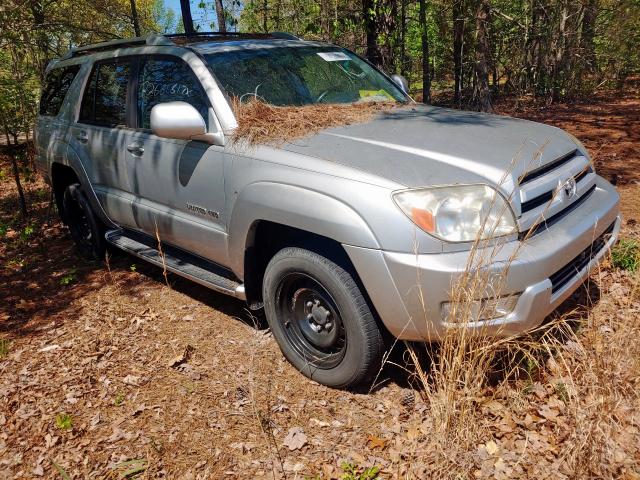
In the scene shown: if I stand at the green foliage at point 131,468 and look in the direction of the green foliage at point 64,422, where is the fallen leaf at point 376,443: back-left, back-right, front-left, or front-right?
back-right

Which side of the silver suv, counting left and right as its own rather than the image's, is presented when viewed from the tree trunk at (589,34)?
left

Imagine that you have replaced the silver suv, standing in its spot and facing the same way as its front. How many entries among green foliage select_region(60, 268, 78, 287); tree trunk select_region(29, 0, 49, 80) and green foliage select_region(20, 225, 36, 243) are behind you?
3

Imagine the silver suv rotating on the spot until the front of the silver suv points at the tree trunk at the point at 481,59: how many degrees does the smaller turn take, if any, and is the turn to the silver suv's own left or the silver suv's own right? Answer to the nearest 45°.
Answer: approximately 135° to the silver suv's own left

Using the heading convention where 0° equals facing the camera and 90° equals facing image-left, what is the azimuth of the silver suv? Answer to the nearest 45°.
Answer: approximately 315°

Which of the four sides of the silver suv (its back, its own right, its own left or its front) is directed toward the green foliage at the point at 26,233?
back

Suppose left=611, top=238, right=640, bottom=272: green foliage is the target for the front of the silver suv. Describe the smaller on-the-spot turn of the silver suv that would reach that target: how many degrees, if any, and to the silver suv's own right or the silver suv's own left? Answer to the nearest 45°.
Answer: approximately 45° to the silver suv's own left

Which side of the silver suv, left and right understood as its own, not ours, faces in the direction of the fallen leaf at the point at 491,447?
front

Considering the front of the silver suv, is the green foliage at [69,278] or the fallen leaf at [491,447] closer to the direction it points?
the fallen leaf
